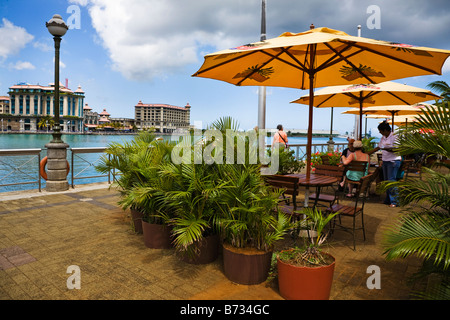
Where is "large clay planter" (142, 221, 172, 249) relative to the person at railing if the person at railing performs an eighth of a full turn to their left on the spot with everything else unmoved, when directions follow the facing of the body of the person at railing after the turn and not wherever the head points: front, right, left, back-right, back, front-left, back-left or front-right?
back-left

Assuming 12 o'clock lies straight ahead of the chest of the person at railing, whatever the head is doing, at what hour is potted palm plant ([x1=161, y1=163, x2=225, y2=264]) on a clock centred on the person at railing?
The potted palm plant is roughly at 6 o'clock from the person at railing.

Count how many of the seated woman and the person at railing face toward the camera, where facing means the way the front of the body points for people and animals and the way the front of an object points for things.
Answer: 0

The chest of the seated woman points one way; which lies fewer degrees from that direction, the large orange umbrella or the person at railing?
the person at railing

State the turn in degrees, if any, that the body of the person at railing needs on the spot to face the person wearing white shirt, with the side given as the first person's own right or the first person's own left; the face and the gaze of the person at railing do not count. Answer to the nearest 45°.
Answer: approximately 135° to the first person's own right

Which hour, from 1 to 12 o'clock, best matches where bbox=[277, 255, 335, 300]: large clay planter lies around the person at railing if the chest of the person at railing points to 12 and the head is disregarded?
The large clay planter is roughly at 6 o'clock from the person at railing.

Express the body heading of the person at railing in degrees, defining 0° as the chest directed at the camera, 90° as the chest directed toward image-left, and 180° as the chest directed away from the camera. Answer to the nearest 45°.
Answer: approximately 180°

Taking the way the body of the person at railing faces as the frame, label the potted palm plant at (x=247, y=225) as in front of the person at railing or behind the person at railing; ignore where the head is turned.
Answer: behind

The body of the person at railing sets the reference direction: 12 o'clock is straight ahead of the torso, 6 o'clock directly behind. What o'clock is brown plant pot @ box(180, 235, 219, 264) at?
The brown plant pot is roughly at 6 o'clock from the person at railing.
